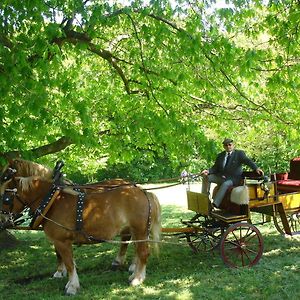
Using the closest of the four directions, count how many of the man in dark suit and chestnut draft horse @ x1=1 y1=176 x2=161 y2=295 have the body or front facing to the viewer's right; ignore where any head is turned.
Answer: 0

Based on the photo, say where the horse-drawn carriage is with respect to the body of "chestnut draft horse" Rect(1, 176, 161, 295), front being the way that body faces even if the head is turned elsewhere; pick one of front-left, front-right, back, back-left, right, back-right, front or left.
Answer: back

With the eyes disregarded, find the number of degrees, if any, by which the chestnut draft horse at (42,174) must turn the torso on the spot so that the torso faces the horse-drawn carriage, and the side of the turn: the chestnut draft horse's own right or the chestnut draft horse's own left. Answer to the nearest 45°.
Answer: approximately 180°

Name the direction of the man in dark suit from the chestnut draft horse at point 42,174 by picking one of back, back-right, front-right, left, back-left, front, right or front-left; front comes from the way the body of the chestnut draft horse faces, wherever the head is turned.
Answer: back

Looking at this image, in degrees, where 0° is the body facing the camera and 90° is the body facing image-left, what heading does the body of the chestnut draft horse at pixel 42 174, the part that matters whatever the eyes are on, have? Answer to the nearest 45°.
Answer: approximately 90°

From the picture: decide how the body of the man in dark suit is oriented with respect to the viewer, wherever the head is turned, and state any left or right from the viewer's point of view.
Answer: facing the viewer and to the left of the viewer

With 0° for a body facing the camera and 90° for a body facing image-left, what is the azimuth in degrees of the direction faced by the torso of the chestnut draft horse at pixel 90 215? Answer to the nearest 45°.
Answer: approximately 90°

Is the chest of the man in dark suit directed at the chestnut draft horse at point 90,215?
yes

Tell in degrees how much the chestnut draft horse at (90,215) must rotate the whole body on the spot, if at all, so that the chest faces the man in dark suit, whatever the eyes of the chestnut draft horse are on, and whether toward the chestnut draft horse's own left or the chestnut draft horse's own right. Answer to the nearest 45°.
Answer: approximately 180°

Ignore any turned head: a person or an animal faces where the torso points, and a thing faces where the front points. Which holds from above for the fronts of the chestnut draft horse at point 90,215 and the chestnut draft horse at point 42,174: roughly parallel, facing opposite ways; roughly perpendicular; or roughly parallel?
roughly parallel

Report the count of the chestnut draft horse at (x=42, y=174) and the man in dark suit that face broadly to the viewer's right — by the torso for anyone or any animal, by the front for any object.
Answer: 0
